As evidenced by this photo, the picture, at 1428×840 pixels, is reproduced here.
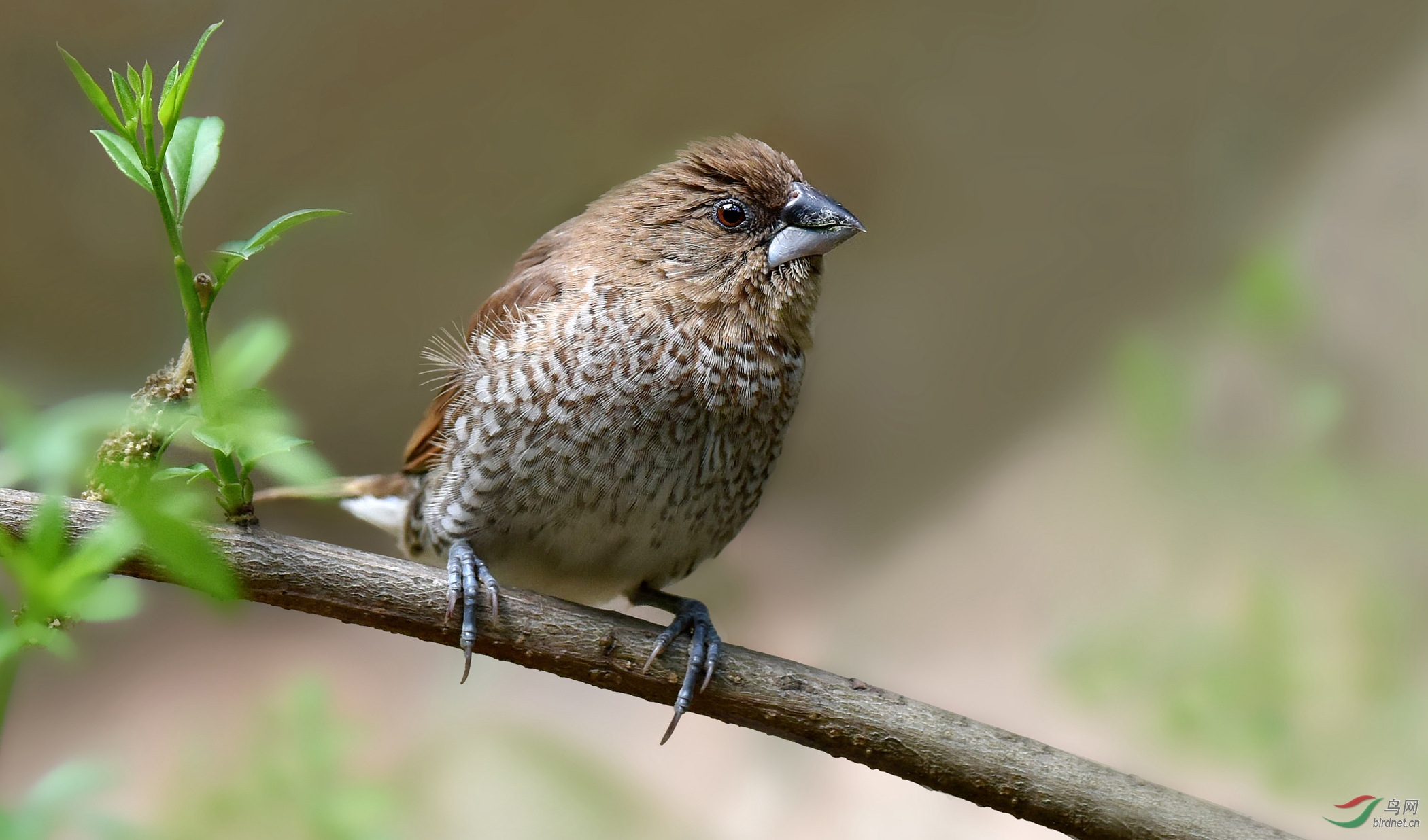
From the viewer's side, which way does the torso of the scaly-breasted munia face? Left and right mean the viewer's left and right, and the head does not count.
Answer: facing the viewer and to the right of the viewer
